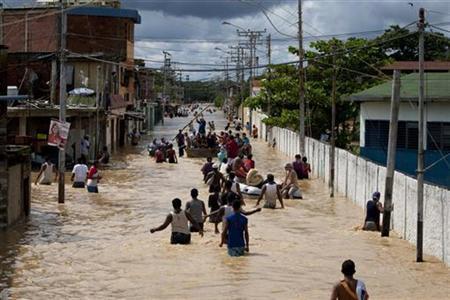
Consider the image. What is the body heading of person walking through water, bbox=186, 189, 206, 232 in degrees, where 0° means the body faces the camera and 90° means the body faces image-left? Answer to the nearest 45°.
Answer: approximately 180°

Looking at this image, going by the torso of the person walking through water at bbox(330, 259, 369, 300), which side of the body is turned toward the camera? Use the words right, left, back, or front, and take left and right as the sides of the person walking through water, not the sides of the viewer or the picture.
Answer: back

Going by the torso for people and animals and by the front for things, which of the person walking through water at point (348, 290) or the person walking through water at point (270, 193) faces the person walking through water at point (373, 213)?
the person walking through water at point (348, 290)

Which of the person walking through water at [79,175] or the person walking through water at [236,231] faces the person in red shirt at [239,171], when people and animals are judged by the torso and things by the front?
the person walking through water at [236,231]

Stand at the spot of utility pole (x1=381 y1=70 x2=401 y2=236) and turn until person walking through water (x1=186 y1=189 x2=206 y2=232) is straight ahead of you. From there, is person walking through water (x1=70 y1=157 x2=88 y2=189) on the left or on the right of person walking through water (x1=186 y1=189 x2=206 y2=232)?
right

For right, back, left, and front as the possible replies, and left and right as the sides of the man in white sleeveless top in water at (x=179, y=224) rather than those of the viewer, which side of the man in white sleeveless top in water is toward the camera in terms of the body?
back

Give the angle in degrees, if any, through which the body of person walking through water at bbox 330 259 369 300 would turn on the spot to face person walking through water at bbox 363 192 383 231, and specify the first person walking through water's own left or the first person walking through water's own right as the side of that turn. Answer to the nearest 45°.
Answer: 0° — they already face them
